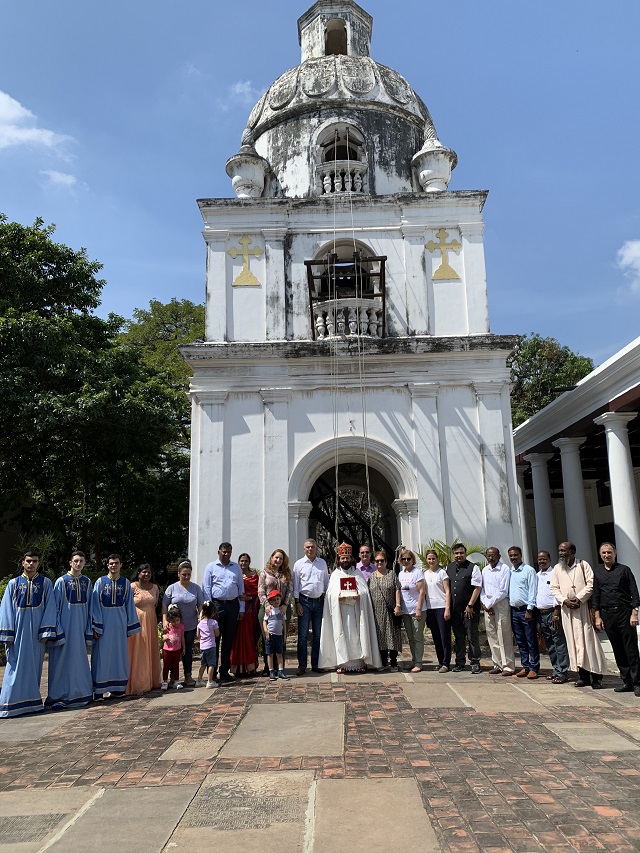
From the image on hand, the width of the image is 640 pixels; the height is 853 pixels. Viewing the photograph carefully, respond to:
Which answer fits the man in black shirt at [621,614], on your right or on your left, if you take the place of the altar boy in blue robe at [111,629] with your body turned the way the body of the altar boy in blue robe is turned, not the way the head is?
on your left

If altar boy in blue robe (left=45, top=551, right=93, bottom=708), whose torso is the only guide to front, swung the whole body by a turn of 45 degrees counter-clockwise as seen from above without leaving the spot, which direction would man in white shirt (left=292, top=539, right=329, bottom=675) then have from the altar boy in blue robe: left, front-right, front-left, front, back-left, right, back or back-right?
front-left

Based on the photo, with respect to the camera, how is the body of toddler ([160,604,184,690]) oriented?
toward the camera

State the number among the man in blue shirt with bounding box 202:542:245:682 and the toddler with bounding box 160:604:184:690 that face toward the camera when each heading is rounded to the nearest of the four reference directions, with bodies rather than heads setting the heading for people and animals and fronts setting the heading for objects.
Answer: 2

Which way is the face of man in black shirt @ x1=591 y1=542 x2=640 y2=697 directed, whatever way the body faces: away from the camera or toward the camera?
toward the camera

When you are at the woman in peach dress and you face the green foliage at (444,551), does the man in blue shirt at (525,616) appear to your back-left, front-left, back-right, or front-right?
front-right

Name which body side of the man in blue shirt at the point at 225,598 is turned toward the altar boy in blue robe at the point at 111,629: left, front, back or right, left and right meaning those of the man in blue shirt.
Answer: right

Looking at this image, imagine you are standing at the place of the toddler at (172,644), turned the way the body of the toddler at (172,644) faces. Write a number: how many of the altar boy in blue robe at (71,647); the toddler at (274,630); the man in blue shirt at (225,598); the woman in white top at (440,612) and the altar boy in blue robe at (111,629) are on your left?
3

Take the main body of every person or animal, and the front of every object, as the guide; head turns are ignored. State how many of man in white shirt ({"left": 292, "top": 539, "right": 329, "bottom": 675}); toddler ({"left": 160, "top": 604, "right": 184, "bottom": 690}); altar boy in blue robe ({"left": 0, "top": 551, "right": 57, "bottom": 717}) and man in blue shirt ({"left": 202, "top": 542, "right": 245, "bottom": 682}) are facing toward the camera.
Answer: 4

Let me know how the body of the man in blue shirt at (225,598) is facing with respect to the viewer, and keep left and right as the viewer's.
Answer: facing the viewer

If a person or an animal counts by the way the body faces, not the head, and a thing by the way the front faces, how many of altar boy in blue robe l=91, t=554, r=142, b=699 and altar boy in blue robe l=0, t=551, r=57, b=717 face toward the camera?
2

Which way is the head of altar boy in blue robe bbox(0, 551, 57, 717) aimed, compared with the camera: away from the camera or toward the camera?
toward the camera

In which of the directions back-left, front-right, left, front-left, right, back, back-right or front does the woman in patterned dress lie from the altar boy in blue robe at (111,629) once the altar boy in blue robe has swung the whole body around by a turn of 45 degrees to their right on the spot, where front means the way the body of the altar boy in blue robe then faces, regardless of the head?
back-left

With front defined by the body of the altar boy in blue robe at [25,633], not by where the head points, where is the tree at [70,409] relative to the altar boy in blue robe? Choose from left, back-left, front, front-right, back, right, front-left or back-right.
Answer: back

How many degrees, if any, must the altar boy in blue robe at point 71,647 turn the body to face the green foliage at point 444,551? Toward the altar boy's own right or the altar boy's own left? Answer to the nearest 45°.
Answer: approximately 90° to the altar boy's own left

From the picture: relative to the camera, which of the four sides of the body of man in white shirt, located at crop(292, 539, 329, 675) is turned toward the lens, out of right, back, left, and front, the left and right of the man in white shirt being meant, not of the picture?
front

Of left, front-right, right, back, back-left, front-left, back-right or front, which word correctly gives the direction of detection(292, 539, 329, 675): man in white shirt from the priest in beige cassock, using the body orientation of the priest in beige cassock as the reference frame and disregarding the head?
front-right
